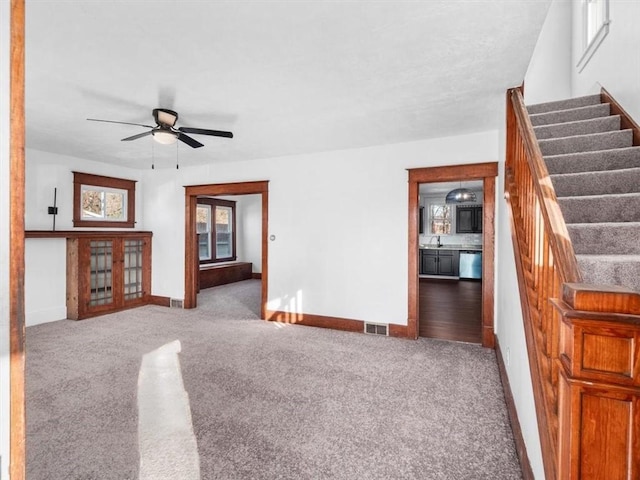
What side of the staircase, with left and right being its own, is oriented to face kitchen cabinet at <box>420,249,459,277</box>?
back

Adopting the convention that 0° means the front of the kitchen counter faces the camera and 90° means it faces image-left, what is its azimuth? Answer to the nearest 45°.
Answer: approximately 0°

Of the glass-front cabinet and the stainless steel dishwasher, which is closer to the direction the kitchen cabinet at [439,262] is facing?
the glass-front cabinet

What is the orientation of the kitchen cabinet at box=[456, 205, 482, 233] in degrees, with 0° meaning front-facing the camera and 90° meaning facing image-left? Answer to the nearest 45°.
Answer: approximately 0°
